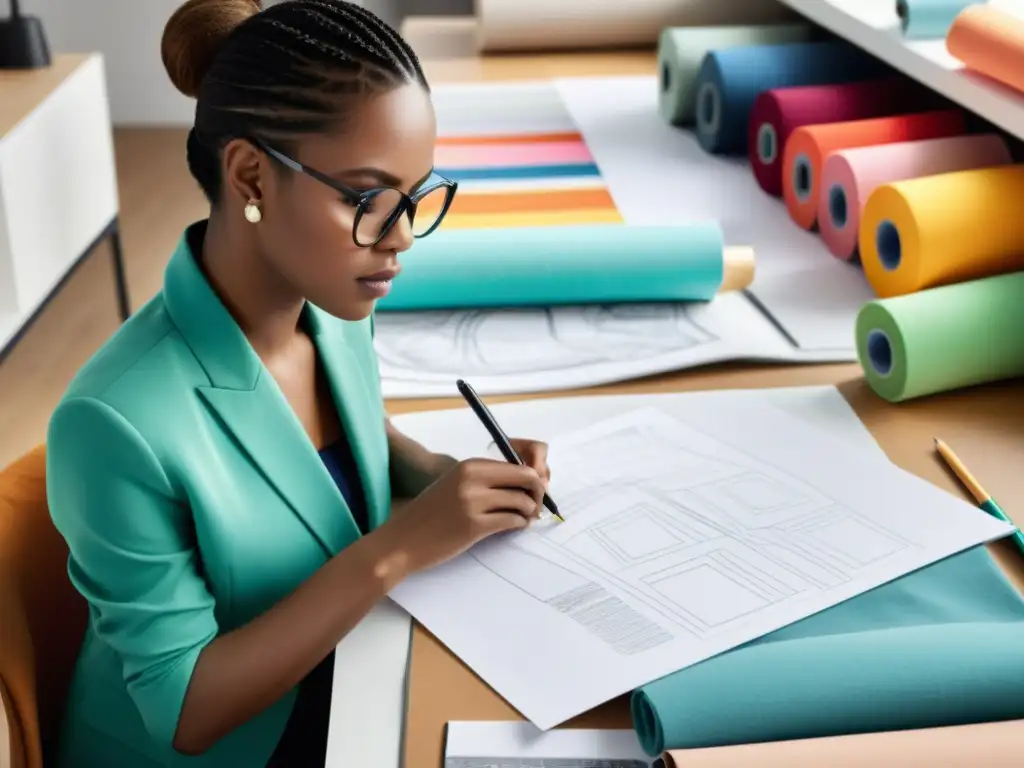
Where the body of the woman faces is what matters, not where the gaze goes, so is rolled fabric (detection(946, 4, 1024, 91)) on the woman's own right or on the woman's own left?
on the woman's own left

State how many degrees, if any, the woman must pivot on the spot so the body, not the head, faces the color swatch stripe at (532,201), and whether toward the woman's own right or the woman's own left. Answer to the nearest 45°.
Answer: approximately 90° to the woman's own left

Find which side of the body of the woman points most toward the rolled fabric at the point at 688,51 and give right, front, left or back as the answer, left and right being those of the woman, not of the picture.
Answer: left

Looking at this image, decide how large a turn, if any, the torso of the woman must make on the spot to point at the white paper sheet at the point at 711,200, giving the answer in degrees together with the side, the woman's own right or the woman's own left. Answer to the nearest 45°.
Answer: approximately 90° to the woman's own left

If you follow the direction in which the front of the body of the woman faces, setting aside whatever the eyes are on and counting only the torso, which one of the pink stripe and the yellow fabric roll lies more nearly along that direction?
the yellow fabric roll

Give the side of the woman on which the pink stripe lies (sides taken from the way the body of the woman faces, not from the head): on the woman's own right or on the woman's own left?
on the woman's own left

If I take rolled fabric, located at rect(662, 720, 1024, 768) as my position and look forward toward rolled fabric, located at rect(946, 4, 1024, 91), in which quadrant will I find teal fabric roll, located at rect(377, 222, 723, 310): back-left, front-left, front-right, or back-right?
front-left

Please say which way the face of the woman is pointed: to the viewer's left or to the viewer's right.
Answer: to the viewer's right

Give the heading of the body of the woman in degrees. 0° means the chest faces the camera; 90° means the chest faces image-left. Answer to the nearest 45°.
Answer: approximately 315°

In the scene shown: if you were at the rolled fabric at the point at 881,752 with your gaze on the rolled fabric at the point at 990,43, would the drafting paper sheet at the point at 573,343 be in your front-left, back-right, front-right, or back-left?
front-left

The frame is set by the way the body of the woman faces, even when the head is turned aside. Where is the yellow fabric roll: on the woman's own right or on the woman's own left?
on the woman's own left

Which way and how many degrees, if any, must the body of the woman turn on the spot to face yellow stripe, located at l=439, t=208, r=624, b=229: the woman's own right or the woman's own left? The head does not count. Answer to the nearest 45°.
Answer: approximately 90° to the woman's own left

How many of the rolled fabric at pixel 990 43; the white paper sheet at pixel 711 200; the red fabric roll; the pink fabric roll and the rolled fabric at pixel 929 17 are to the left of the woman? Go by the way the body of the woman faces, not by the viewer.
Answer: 5

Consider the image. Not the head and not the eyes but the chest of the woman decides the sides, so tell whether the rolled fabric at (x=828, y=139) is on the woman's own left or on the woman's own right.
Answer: on the woman's own left
